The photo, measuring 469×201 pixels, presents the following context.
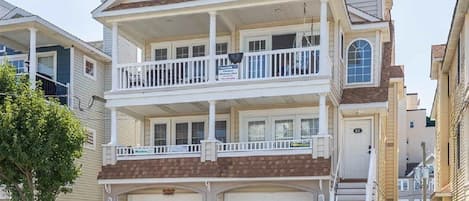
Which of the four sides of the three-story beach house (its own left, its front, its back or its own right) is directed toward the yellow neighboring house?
left

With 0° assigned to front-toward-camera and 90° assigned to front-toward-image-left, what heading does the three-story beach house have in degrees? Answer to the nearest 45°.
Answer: approximately 0°
